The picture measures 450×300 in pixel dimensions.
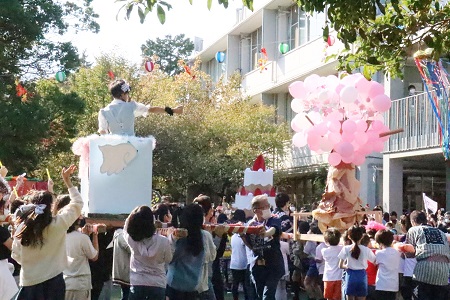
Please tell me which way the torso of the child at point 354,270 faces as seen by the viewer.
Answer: away from the camera

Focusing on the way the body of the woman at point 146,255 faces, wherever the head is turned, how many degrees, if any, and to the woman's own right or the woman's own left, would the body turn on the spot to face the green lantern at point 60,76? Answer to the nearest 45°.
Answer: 0° — they already face it

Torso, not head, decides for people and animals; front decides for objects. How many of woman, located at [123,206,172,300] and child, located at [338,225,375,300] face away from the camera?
2

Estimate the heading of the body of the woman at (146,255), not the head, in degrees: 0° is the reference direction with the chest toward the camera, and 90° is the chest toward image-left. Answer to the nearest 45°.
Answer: approximately 180°

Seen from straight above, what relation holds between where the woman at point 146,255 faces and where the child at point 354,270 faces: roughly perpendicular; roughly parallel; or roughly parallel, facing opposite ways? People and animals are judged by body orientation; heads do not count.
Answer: roughly parallel

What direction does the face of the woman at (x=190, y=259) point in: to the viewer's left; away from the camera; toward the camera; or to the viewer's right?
away from the camera

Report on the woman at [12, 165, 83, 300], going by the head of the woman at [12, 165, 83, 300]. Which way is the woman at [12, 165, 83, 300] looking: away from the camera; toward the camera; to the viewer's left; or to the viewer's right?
away from the camera

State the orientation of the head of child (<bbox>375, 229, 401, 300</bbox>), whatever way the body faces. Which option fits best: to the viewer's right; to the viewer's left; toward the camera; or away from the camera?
away from the camera

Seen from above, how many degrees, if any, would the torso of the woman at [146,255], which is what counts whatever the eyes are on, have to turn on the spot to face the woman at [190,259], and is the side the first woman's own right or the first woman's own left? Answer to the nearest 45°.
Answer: approximately 90° to the first woman's own right
